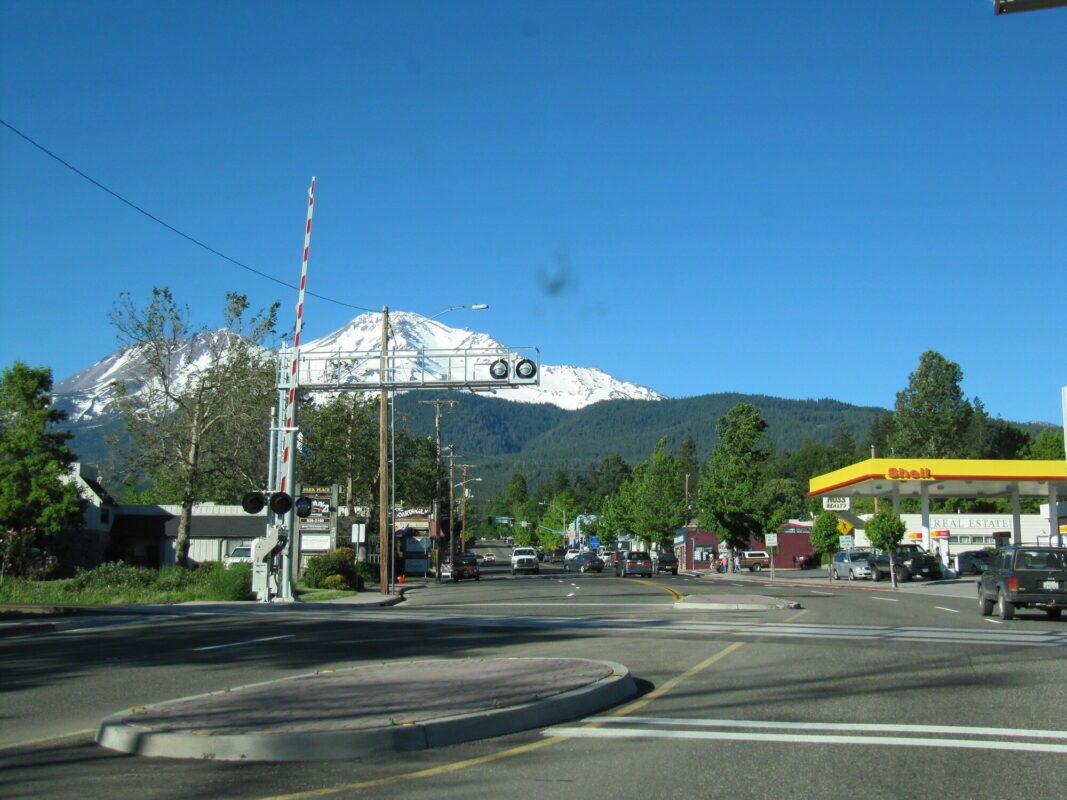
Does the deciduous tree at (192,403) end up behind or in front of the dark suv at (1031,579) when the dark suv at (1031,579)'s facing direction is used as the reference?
in front

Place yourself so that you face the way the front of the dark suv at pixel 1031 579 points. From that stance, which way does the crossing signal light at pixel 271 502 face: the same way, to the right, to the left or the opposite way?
the opposite way

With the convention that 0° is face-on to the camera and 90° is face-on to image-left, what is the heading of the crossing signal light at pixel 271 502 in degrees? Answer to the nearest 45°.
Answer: approximately 0°

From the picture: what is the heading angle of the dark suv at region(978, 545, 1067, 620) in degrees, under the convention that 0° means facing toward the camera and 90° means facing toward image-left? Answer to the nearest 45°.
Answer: approximately 135°

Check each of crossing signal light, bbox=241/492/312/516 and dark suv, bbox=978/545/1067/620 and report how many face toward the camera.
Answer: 1

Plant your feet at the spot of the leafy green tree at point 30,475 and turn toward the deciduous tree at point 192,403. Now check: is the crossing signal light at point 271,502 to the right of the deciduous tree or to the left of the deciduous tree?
right

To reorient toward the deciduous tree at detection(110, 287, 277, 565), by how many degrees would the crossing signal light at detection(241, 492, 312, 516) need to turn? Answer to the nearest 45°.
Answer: approximately 180°

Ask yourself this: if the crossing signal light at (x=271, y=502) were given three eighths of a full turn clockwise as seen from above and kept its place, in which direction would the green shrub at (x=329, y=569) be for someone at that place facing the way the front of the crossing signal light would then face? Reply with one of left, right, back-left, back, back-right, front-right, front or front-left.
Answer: front-right

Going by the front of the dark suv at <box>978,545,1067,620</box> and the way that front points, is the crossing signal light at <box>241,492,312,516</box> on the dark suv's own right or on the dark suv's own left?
on the dark suv's own left

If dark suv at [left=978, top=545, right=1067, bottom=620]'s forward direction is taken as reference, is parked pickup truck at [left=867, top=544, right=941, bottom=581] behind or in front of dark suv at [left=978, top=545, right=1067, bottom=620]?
in front
